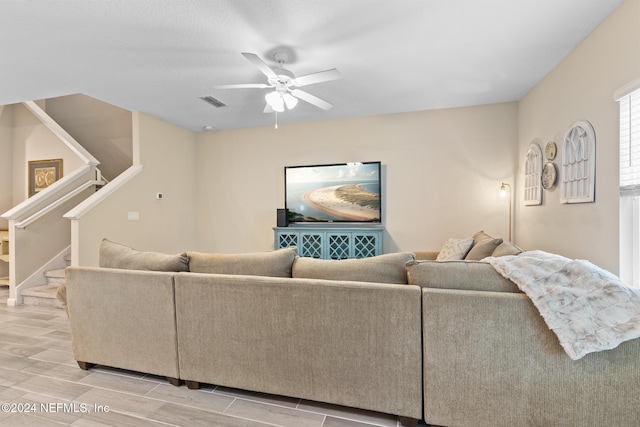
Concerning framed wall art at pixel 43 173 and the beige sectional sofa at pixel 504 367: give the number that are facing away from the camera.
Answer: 1

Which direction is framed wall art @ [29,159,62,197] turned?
toward the camera

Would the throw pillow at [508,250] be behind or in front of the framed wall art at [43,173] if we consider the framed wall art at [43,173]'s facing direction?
in front

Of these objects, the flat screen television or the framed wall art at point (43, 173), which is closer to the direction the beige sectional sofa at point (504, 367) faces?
the flat screen television

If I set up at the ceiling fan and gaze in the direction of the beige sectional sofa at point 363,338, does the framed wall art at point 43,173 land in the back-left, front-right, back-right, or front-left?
back-right

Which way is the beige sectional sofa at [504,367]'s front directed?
away from the camera

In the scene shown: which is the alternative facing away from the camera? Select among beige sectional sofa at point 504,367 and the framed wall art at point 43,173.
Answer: the beige sectional sofa

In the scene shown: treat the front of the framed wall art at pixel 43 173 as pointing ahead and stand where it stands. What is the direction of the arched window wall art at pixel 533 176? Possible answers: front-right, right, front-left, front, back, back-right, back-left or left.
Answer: front-left

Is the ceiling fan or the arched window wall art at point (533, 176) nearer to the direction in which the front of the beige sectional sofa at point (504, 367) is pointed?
the arched window wall art

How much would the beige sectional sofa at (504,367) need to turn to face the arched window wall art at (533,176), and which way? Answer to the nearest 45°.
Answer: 0° — it already faces it

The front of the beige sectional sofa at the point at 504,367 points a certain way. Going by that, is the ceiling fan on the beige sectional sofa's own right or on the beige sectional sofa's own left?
on the beige sectional sofa's own left

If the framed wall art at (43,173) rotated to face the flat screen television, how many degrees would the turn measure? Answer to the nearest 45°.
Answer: approximately 45° to its left

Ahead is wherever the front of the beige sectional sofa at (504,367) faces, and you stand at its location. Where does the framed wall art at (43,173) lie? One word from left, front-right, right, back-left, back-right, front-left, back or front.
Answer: left
